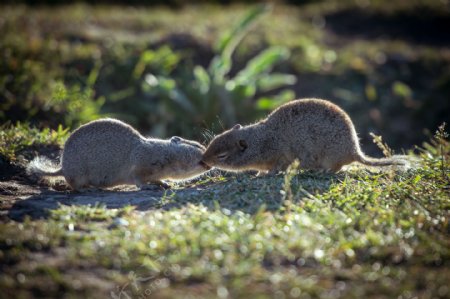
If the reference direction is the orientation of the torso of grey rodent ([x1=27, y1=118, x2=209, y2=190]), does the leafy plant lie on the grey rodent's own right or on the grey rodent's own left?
on the grey rodent's own left

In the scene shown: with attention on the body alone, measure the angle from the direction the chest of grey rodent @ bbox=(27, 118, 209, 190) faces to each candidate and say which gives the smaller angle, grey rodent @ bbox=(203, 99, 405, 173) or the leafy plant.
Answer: the grey rodent

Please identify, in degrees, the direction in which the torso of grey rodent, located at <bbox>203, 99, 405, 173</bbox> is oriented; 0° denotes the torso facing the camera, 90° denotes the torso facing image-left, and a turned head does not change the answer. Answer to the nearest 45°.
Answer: approximately 90°

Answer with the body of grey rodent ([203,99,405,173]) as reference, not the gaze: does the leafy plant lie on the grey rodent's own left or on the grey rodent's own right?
on the grey rodent's own right

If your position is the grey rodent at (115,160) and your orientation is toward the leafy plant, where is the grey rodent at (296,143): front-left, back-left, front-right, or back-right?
front-right

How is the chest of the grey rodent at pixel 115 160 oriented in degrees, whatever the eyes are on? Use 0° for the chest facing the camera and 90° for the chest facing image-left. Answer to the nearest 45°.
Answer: approximately 270°

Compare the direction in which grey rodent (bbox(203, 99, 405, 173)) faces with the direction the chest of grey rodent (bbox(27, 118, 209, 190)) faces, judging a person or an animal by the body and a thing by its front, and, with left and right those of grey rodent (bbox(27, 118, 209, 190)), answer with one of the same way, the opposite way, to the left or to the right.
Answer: the opposite way

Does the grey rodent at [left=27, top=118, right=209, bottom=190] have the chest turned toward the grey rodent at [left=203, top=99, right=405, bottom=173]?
yes

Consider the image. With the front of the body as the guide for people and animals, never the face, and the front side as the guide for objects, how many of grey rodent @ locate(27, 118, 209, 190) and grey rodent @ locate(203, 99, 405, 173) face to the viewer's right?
1

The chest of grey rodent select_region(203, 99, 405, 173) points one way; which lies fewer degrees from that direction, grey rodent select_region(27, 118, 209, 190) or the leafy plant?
the grey rodent

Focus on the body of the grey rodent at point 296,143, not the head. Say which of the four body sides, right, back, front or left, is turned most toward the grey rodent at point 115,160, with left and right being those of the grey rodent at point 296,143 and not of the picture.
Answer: front
